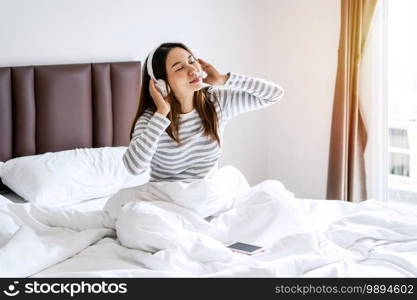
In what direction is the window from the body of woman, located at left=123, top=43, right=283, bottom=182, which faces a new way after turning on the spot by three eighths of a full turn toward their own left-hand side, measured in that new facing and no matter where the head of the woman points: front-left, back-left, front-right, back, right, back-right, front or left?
front-right

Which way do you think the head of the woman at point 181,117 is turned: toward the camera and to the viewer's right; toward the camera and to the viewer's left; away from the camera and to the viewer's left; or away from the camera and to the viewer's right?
toward the camera and to the viewer's right

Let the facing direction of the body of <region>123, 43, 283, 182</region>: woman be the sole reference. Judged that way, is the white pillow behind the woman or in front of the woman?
behind

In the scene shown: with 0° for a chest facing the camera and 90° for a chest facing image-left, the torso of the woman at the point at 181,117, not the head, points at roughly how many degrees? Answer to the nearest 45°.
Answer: approximately 315°

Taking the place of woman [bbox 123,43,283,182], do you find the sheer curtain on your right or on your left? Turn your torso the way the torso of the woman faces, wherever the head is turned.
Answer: on your left
